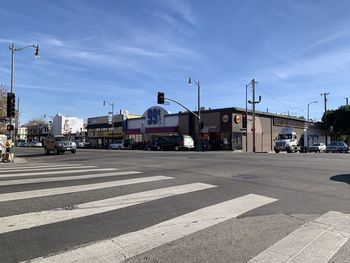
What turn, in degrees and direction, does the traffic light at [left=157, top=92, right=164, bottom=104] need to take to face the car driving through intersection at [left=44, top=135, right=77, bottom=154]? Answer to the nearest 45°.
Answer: approximately 45° to its right

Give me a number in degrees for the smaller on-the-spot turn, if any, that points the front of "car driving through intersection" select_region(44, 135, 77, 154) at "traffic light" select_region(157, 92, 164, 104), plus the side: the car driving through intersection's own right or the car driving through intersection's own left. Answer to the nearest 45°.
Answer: approximately 45° to the car driving through intersection's own left

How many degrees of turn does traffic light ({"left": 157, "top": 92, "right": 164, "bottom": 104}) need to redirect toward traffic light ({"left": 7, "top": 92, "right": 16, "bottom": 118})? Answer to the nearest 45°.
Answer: approximately 45° to its right

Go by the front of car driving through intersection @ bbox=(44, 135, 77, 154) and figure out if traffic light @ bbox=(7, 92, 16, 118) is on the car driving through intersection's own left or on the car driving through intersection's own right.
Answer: on the car driving through intersection's own right

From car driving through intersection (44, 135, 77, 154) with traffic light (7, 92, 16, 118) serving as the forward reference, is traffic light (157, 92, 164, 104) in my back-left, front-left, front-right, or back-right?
back-left

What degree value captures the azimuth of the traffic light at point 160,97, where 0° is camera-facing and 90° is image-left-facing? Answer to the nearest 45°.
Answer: approximately 0°
